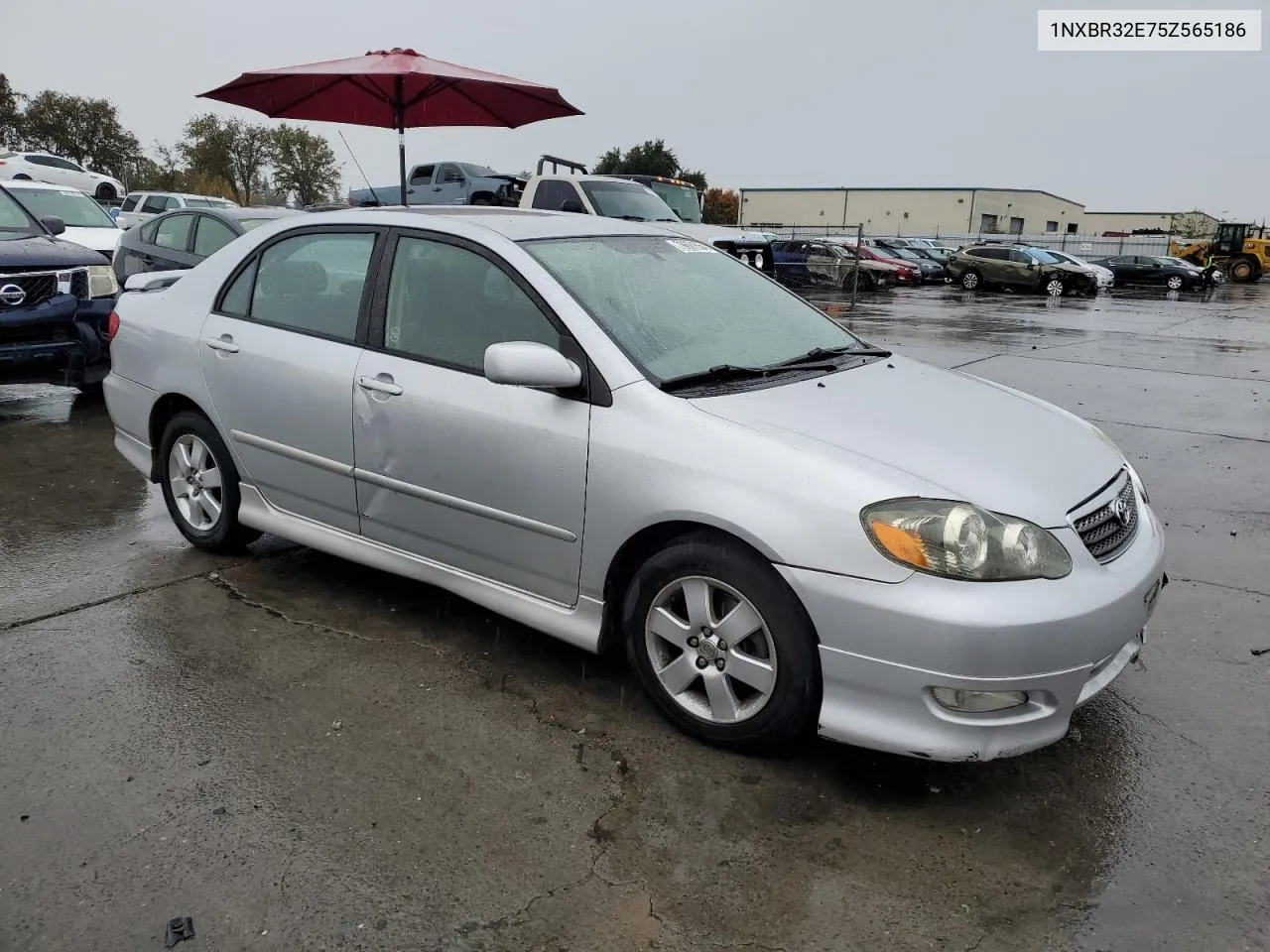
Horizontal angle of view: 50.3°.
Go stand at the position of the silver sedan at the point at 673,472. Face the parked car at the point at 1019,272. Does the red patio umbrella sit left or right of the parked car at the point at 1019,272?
left

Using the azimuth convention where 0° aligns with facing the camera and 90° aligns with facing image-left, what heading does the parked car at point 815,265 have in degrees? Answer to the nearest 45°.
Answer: approximately 315°

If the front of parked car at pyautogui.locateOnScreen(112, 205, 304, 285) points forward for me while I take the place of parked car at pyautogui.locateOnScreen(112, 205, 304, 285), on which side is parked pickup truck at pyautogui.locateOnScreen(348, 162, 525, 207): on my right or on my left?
on my left

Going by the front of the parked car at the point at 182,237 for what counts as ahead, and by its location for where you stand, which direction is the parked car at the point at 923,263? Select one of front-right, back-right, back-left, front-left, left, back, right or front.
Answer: left

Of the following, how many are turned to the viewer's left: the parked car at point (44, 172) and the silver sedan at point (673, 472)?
0

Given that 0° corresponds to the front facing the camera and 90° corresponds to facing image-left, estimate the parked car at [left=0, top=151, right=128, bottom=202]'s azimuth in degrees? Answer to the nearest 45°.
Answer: approximately 270°

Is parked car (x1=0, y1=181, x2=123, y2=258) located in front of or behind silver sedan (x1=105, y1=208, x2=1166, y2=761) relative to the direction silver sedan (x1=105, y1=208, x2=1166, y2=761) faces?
behind

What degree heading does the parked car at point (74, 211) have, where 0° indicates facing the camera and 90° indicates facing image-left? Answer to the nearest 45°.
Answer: approximately 315°
